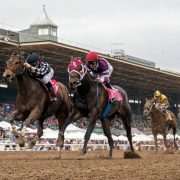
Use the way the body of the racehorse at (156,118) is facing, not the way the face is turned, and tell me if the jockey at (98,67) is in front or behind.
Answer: in front

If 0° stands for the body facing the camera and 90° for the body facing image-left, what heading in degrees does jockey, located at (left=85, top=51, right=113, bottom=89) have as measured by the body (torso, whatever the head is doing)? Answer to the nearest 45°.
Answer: approximately 45°

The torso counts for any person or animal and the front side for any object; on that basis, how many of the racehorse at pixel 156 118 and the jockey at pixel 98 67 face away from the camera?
0

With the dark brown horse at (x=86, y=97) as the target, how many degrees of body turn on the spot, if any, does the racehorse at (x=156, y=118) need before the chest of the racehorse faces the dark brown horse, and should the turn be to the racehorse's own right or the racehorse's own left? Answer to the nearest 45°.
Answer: approximately 45° to the racehorse's own left

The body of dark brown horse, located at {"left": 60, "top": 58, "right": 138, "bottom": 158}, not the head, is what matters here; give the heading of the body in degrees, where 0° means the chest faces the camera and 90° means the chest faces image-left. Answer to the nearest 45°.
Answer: approximately 45°

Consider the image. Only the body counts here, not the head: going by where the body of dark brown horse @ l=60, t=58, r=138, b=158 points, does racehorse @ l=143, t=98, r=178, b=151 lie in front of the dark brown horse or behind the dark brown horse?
behind

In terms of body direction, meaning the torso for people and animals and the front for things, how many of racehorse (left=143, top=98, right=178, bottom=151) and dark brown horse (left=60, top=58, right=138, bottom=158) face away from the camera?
0

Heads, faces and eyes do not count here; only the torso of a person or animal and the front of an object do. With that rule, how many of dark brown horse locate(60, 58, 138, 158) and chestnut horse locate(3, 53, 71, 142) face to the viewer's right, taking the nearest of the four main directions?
0
